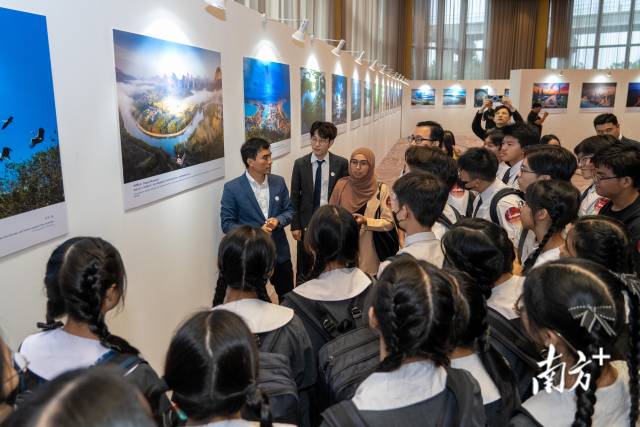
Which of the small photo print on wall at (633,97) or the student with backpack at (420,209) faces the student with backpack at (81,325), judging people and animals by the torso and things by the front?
the small photo print on wall

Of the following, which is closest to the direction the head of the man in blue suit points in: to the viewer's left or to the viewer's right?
to the viewer's right

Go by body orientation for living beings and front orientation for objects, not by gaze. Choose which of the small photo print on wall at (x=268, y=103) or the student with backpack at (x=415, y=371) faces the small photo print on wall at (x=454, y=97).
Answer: the student with backpack

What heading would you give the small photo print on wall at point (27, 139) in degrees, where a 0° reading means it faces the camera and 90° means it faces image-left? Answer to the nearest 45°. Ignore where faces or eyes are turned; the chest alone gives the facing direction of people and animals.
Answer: approximately 315°

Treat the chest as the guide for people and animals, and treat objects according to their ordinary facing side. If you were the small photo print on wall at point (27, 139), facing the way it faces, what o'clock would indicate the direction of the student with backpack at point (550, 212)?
The student with backpack is roughly at 11 o'clock from the small photo print on wall.

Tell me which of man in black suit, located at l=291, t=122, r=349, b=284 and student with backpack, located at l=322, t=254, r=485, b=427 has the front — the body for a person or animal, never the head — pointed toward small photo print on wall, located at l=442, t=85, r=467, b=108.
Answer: the student with backpack

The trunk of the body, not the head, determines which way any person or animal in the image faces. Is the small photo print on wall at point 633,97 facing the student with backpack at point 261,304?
yes

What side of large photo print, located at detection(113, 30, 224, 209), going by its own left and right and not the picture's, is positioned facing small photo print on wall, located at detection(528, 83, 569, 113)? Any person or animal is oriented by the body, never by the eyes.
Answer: left

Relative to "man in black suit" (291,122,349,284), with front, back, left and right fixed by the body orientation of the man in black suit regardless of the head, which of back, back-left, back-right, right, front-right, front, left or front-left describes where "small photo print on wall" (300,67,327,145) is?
back

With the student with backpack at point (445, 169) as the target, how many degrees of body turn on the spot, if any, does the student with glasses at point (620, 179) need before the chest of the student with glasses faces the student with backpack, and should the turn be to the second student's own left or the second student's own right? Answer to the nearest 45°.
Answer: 0° — they already face them

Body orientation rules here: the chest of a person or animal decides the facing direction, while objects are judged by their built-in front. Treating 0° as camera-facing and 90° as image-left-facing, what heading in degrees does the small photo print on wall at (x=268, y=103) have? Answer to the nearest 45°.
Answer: approximately 315°

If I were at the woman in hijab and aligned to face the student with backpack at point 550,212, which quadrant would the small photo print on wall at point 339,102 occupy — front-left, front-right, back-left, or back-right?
back-left

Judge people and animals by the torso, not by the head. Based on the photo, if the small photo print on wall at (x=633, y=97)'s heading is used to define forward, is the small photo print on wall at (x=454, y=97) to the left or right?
on its right

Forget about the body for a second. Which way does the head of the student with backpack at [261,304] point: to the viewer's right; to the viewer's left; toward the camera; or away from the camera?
away from the camera

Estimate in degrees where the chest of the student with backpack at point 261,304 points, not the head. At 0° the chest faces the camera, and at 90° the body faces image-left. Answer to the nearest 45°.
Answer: approximately 180°

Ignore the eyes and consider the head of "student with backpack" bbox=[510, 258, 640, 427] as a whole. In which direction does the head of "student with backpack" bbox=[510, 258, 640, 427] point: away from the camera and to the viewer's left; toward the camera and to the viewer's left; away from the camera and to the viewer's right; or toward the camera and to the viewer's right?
away from the camera and to the viewer's left
